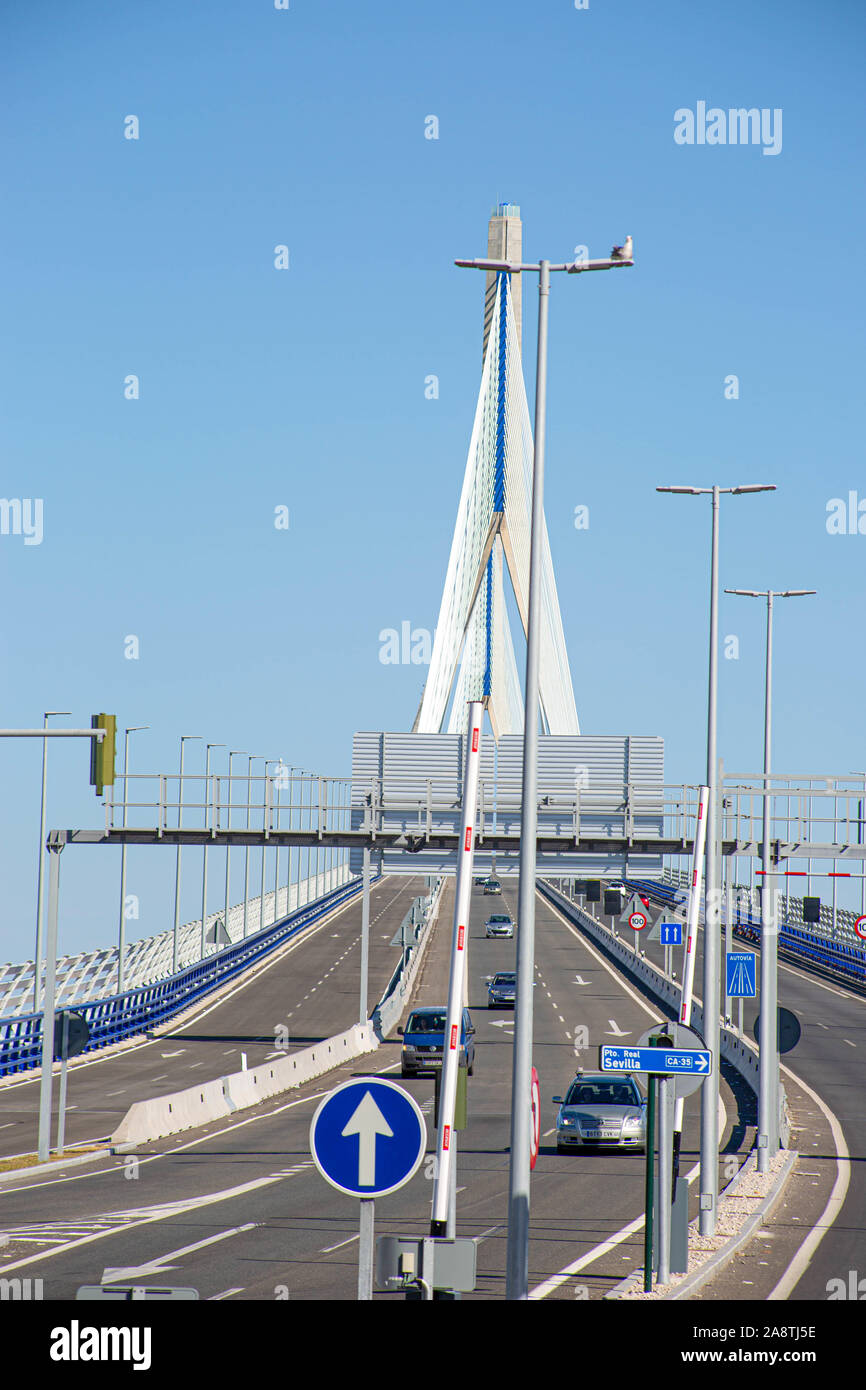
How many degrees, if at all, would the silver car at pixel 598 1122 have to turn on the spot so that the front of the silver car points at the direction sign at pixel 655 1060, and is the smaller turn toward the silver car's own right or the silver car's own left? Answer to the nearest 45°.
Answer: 0° — it already faces it

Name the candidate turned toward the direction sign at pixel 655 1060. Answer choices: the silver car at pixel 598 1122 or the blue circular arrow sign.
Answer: the silver car

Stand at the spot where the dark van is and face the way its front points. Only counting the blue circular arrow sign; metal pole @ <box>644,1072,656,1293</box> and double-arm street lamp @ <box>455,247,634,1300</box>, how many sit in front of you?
3

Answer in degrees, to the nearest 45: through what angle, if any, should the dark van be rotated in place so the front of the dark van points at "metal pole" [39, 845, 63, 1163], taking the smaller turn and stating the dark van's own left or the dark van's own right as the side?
approximately 45° to the dark van's own right

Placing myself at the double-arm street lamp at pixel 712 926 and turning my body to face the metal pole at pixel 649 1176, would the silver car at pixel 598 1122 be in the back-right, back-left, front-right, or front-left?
back-right

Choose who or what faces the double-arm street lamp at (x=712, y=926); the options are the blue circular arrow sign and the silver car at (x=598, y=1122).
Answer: the silver car

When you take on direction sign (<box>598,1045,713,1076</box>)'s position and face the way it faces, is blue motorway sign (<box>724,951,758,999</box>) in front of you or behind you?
behind

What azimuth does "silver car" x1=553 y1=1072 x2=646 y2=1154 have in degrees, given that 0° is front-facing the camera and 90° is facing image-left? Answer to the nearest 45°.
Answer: approximately 0°

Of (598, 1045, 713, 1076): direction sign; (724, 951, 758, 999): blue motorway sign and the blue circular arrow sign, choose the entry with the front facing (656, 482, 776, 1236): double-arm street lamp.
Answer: the blue motorway sign
